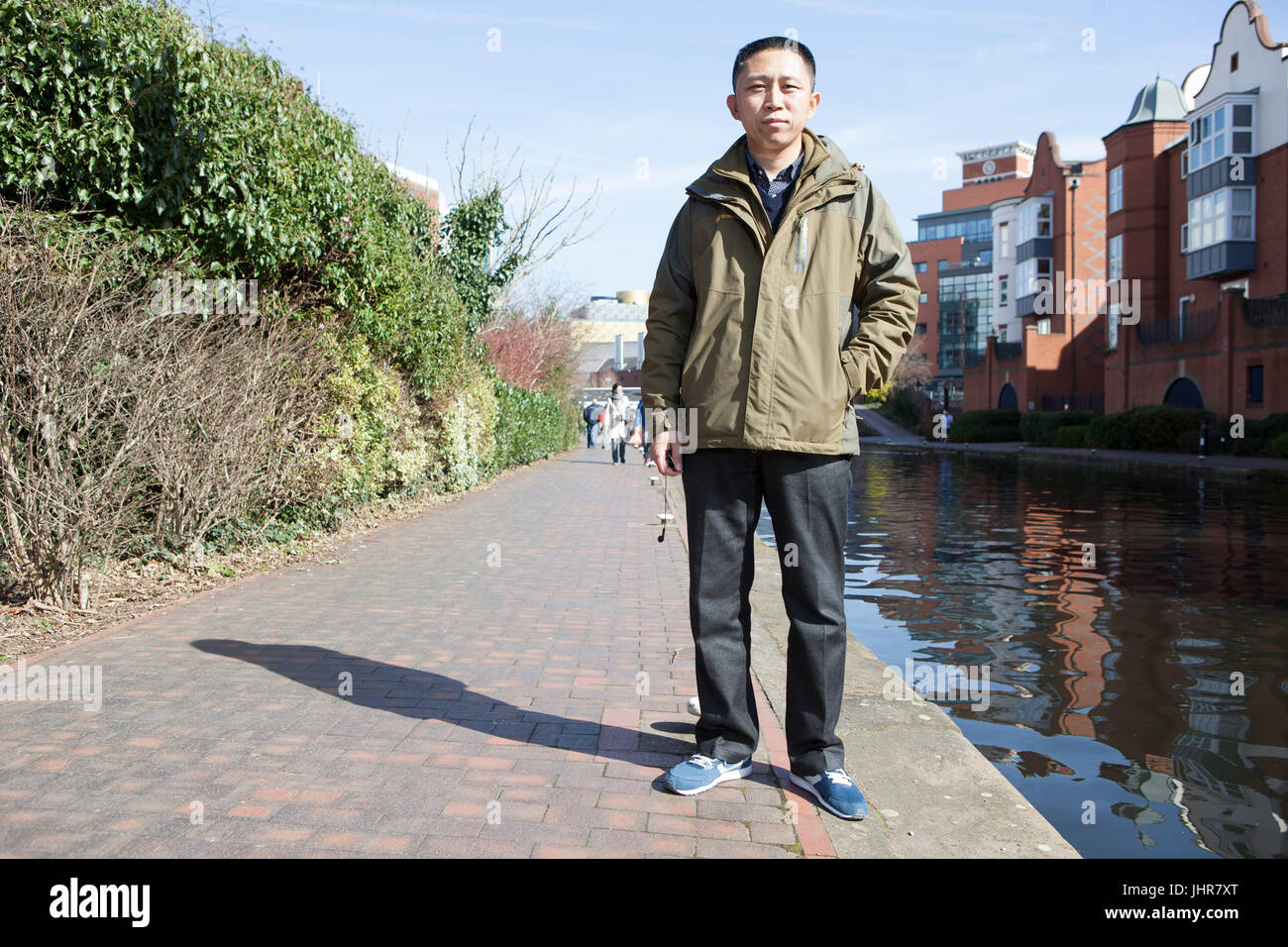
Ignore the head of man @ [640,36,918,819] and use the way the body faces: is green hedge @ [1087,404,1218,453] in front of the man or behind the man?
behind

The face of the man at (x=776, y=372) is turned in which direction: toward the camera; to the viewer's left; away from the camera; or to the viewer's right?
toward the camera

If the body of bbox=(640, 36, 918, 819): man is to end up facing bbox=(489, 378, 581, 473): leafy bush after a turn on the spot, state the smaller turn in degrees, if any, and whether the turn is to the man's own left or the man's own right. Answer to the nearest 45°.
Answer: approximately 180°

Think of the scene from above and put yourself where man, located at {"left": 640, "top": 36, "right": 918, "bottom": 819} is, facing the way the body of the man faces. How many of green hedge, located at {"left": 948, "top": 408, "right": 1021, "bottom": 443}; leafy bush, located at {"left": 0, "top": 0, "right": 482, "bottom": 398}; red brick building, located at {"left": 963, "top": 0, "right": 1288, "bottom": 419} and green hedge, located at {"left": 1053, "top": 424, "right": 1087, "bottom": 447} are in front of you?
0

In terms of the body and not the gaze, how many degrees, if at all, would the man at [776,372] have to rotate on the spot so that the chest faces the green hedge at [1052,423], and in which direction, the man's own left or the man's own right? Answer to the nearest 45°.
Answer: approximately 180°

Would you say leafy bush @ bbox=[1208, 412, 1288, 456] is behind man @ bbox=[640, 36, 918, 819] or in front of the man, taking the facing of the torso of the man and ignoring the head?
behind

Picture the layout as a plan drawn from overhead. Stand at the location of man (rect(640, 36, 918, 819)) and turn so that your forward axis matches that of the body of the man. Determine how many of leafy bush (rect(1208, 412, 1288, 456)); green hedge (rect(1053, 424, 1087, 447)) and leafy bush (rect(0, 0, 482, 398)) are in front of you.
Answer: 0

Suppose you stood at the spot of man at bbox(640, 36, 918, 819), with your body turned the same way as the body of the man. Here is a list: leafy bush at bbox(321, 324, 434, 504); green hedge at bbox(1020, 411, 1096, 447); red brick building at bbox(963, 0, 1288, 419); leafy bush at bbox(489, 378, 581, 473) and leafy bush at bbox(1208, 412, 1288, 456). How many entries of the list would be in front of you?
0

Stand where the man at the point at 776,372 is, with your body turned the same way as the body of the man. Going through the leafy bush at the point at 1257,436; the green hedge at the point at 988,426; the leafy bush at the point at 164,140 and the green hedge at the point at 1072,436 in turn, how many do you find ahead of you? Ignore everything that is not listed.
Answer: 0

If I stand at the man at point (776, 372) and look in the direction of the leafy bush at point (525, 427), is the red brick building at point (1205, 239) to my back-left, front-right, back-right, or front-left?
front-right

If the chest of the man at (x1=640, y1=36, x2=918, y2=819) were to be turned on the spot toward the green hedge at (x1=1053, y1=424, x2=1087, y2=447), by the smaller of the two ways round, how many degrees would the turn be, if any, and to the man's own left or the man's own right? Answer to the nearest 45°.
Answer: approximately 180°

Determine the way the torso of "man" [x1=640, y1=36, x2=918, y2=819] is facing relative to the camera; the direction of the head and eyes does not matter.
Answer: toward the camera

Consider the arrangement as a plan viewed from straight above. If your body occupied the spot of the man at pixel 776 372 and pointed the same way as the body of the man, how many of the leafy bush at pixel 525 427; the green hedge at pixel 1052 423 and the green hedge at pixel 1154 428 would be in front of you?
0

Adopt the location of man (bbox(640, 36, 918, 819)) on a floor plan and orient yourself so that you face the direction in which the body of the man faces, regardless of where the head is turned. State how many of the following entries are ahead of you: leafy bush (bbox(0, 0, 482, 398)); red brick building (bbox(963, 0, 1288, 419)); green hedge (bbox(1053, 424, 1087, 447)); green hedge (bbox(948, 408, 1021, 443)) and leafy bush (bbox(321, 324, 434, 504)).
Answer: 0
